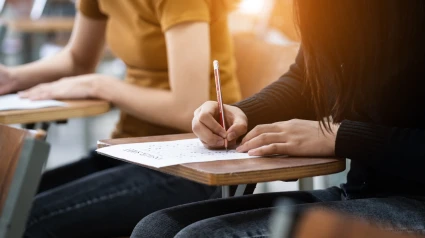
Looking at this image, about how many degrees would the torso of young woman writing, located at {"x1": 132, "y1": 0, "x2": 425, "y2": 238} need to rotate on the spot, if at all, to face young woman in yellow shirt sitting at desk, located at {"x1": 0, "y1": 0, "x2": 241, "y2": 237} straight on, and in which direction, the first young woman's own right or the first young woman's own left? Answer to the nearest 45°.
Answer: approximately 45° to the first young woman's own right

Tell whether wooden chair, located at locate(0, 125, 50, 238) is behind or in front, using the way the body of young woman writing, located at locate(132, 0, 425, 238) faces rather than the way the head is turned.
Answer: in front

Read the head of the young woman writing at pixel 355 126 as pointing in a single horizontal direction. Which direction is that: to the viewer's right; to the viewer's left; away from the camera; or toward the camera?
to the viewer's left

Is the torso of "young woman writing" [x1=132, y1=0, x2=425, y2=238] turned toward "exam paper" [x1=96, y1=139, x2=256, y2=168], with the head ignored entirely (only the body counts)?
yes

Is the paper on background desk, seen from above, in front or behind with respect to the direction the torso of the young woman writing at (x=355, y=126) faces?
in front

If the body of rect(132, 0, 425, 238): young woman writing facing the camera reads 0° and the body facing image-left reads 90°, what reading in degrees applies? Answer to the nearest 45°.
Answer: approximately 90°
